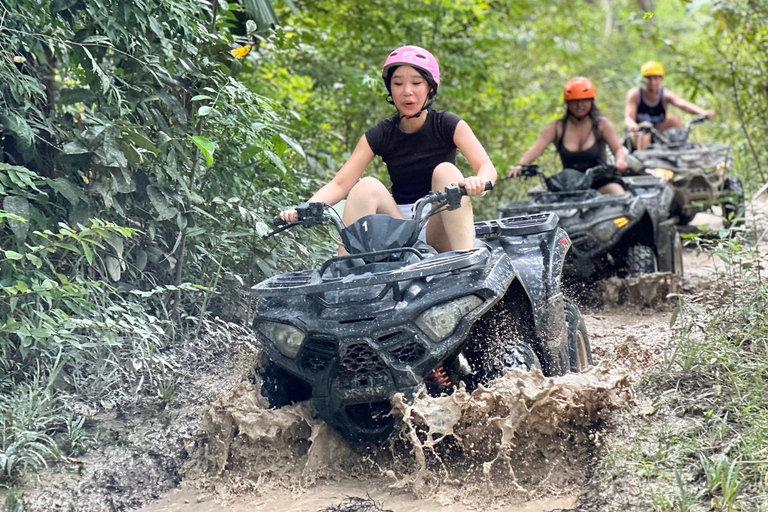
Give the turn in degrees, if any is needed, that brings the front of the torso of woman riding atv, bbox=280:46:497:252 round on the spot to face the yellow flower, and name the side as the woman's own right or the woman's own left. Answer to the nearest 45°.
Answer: approximately 135° to the woman's own right

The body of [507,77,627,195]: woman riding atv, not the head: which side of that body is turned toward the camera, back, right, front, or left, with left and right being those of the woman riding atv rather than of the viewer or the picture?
front

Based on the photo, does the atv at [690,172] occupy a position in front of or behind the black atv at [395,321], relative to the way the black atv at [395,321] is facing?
behind

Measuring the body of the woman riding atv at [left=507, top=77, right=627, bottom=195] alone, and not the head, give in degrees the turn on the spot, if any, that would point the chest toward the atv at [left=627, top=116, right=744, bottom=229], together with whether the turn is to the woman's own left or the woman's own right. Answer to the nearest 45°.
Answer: approximately 135° to the woman's own left

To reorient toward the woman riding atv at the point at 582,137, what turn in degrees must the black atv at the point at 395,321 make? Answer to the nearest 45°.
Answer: approximately 135° to its right

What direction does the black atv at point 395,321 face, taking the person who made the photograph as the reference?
facing the viewer and to the left of the viewer

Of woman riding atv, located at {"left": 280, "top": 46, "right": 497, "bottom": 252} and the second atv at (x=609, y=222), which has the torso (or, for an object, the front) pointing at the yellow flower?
the second atv

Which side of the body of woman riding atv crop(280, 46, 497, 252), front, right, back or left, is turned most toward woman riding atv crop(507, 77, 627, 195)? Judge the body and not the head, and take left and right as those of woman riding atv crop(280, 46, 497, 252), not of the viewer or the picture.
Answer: back

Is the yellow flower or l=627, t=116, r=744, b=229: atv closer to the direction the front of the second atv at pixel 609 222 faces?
the yellow flower

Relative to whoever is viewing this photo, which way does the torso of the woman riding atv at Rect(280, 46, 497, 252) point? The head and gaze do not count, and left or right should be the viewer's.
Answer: facing the viewer

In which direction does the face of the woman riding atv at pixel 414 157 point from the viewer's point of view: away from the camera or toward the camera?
toward the camera

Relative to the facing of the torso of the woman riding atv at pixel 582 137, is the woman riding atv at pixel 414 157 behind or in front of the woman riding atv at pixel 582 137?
in front

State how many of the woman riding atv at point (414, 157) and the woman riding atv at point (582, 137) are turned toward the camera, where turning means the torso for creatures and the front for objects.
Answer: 2
